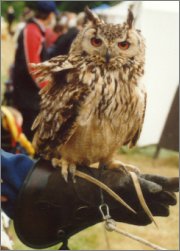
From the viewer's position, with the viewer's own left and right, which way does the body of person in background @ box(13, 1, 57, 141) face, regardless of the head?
facing to the right of the viewer

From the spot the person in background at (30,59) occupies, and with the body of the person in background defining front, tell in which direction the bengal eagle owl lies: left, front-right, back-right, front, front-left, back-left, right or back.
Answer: right
